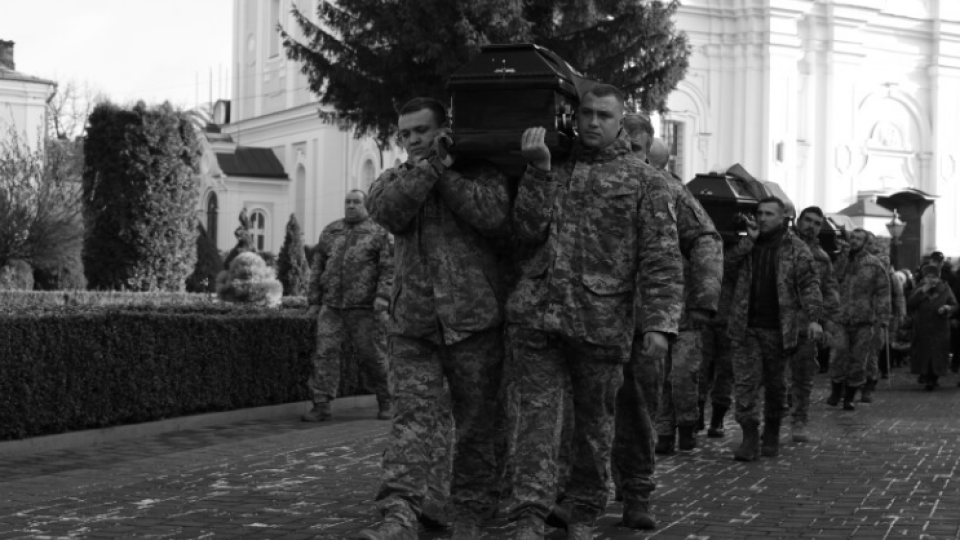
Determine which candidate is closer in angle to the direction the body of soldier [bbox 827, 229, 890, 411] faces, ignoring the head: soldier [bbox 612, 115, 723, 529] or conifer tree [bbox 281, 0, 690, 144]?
the soldier

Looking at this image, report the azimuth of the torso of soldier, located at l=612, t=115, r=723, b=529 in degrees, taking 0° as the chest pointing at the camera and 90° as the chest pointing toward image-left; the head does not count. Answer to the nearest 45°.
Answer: approximately 45°

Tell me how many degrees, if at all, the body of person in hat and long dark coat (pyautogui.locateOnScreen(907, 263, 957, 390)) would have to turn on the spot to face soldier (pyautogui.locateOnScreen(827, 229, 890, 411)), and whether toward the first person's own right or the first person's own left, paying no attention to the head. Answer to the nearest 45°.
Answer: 0° — they already face them

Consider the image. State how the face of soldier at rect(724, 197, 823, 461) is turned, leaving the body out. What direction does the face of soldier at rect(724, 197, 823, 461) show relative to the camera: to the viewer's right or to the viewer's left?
to the viewer's left

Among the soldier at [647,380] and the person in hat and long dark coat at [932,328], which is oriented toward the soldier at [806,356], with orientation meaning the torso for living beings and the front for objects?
the person in hat and long dark coat

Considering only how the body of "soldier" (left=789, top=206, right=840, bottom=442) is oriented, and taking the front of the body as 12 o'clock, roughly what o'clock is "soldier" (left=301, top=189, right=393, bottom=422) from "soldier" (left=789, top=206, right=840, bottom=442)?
"soldier" (left=301, top=189, right=393, bottom=422) is roughly at 1 o'clock from "soldier" (left=789, top=206, right=840, bottom=442).

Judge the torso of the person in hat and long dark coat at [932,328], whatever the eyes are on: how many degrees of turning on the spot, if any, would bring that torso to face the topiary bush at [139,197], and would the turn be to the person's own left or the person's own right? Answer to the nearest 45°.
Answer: approximately 90° to the person's own right

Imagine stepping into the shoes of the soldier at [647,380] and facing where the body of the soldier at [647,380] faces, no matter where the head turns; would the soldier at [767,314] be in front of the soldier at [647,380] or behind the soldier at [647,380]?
behind

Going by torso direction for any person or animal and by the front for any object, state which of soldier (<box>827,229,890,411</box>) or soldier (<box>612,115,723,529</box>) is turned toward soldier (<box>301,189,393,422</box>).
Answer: soldier (<box>827,229,890,411</box>)
